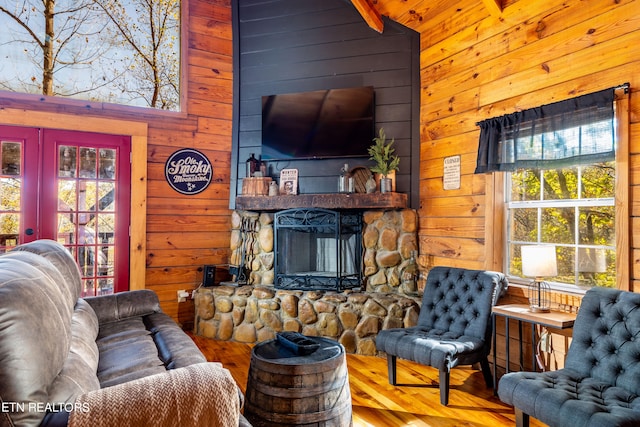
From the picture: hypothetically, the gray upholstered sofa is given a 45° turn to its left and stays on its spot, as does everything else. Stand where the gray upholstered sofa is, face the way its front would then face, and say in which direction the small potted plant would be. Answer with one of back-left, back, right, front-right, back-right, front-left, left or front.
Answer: front

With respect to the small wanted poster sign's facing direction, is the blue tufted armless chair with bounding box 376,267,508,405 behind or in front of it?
in front

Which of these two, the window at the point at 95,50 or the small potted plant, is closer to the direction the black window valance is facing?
the window

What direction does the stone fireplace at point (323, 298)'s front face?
toward the camera

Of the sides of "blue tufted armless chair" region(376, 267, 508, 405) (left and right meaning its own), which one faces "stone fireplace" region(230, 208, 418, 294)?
right

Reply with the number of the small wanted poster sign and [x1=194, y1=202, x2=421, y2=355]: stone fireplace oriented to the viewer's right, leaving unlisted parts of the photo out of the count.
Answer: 0

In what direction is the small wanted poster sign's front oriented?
toward the camera

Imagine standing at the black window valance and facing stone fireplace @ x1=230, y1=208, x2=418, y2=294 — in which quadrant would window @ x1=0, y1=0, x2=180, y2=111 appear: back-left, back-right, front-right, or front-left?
front-left

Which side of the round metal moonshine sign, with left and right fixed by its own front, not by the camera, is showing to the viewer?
front

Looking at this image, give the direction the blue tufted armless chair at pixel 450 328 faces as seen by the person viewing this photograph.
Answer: facing the viewer and to the left of the viewer

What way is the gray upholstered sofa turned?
to the viewer's right

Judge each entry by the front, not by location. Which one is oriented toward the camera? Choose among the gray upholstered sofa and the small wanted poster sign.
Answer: the small wanted poster sign

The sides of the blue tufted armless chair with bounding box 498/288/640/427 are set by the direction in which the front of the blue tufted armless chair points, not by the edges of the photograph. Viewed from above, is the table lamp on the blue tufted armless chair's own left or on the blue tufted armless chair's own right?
on the blue tufted armless chair's own right

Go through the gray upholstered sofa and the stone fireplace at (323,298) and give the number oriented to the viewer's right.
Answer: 1
